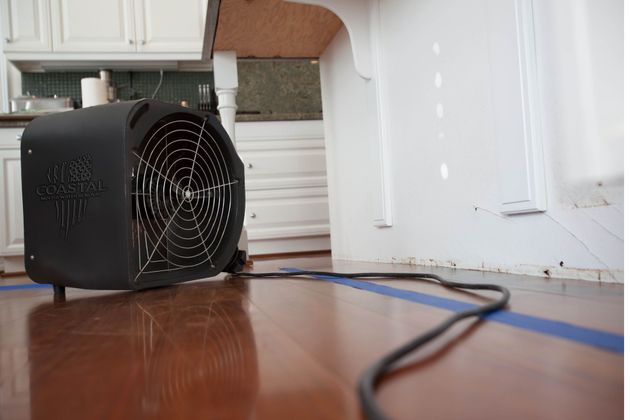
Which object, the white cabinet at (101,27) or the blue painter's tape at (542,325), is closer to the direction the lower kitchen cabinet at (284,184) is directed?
the blue painter's tape

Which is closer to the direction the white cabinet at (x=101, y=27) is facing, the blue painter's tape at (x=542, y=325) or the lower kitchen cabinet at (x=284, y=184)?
the blue painter's tape

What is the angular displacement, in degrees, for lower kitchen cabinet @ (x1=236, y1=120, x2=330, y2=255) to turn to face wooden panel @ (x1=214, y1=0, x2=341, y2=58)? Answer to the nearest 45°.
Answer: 0° — it already faces it

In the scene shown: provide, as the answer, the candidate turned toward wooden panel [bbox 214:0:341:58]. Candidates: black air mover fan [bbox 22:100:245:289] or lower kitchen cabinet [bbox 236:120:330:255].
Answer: the lower kitchen cabinet

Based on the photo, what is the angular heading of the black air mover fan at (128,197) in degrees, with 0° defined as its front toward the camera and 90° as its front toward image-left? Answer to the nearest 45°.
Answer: approximately 315°

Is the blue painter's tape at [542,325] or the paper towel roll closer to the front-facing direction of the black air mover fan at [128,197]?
the blue painter's tape

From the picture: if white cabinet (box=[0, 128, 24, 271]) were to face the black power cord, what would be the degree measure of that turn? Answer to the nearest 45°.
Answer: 0° — it already faces it

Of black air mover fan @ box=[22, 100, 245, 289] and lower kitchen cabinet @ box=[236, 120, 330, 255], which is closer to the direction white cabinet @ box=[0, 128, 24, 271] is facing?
the black air mover fan

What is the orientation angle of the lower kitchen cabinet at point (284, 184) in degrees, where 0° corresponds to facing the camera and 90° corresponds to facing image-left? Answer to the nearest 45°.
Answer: approximately 0°

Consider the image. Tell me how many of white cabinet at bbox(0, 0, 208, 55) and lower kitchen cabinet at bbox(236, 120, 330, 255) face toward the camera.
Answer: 2

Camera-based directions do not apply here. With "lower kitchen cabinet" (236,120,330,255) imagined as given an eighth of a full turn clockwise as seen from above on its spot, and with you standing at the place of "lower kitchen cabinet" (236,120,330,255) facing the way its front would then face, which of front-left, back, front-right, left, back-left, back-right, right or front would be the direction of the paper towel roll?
front-right
